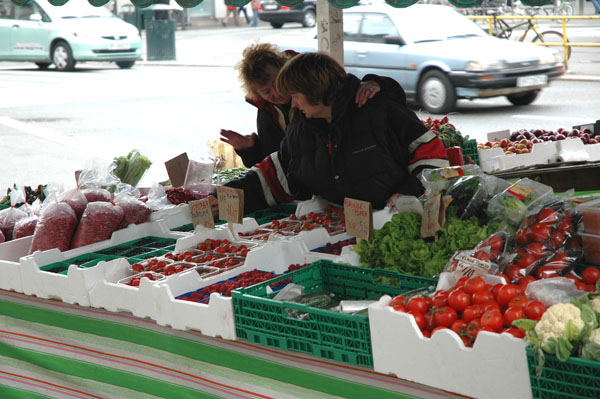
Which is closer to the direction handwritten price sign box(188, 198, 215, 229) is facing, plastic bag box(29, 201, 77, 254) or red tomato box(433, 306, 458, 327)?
the red tomato

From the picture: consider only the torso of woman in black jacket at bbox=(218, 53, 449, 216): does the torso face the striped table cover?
yes

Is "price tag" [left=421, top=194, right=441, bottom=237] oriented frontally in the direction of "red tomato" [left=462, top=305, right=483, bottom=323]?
yes

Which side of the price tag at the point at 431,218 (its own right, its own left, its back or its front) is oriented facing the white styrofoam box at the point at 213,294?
right

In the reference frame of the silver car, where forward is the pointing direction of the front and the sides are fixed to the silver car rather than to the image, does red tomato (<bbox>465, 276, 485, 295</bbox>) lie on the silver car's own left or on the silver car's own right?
on the silver car's own right

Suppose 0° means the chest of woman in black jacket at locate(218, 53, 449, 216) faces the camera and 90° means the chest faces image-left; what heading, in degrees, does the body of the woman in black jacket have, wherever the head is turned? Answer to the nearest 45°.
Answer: approximately 45°

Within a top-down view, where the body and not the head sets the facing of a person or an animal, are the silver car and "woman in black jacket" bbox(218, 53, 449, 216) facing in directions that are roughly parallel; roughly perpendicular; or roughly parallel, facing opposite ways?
roughly perpendicular

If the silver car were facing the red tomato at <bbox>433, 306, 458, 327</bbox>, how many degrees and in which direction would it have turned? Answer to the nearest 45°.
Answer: approximately 45° to its right

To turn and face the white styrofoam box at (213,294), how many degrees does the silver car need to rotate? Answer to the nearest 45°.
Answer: approximately 45° to its right
